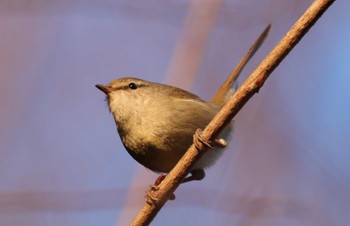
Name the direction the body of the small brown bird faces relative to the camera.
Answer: to the viewer's left
